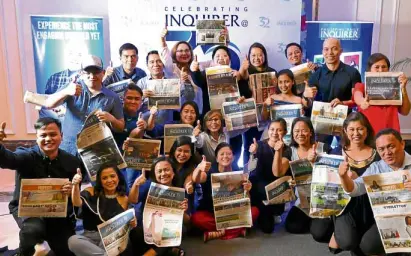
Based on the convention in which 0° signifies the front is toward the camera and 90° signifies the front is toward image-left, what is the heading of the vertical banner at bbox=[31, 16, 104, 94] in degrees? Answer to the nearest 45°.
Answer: approximately 0°

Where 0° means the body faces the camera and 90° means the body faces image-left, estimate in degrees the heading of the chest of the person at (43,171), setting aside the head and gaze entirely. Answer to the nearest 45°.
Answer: approximately 0°

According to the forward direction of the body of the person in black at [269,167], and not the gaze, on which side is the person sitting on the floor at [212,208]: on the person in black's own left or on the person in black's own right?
on the person in black's own right

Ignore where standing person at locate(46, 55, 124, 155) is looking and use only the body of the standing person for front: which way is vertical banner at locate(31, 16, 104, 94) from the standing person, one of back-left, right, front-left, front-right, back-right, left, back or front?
back

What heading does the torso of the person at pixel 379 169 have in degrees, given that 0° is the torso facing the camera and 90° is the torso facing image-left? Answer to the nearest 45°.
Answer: approximately 45°

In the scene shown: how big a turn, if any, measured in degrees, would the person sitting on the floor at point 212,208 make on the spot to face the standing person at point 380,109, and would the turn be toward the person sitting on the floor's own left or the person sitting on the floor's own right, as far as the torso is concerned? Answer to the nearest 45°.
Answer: approximately 90° to the person sitting on the floor's own left
